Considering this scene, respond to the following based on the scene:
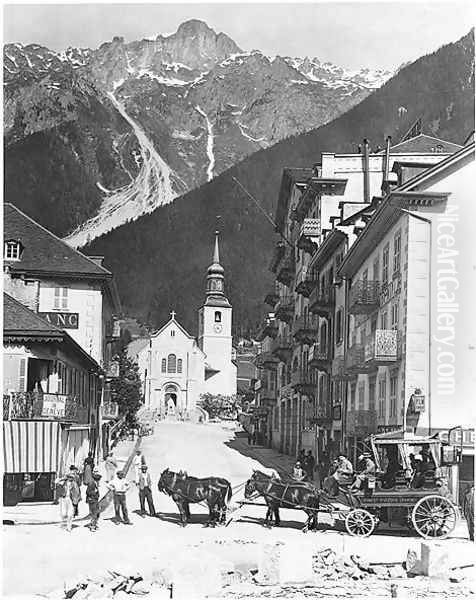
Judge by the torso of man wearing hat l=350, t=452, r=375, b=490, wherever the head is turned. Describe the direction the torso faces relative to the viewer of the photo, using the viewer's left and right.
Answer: facing to the left of the viewer

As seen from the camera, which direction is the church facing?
toward the camera

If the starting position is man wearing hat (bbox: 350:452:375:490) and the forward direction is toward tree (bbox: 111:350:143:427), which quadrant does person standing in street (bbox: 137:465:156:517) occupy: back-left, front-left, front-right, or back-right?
front-left

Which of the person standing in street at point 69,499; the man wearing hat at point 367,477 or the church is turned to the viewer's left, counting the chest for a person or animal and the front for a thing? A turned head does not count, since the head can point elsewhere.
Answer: the man wearing hat

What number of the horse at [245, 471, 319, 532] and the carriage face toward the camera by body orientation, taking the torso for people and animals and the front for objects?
0

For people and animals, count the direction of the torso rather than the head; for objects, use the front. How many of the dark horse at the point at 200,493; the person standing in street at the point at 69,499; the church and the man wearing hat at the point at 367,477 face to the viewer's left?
2

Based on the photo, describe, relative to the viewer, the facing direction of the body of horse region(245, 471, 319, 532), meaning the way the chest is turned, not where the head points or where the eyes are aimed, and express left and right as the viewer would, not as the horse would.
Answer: facing to the left of the viewer

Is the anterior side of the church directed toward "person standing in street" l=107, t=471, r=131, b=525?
yes

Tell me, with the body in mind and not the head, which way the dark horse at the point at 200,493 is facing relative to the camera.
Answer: to the viewer's left

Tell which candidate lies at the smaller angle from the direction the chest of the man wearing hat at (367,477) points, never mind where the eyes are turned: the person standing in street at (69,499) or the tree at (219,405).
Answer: the person standing in street

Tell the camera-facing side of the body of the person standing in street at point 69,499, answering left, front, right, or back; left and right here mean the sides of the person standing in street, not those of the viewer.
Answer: front

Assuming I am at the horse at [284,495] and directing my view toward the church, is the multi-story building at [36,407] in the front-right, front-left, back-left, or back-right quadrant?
front-left

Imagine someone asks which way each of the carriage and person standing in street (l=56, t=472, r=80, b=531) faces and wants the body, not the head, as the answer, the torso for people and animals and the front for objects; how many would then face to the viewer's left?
1

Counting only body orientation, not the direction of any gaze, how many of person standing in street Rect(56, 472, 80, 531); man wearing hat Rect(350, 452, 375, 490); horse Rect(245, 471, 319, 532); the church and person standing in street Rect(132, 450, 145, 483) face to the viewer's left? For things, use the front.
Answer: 2

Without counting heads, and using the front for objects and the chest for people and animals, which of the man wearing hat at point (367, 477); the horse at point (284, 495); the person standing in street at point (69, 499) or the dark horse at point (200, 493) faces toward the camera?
the person standing in street
